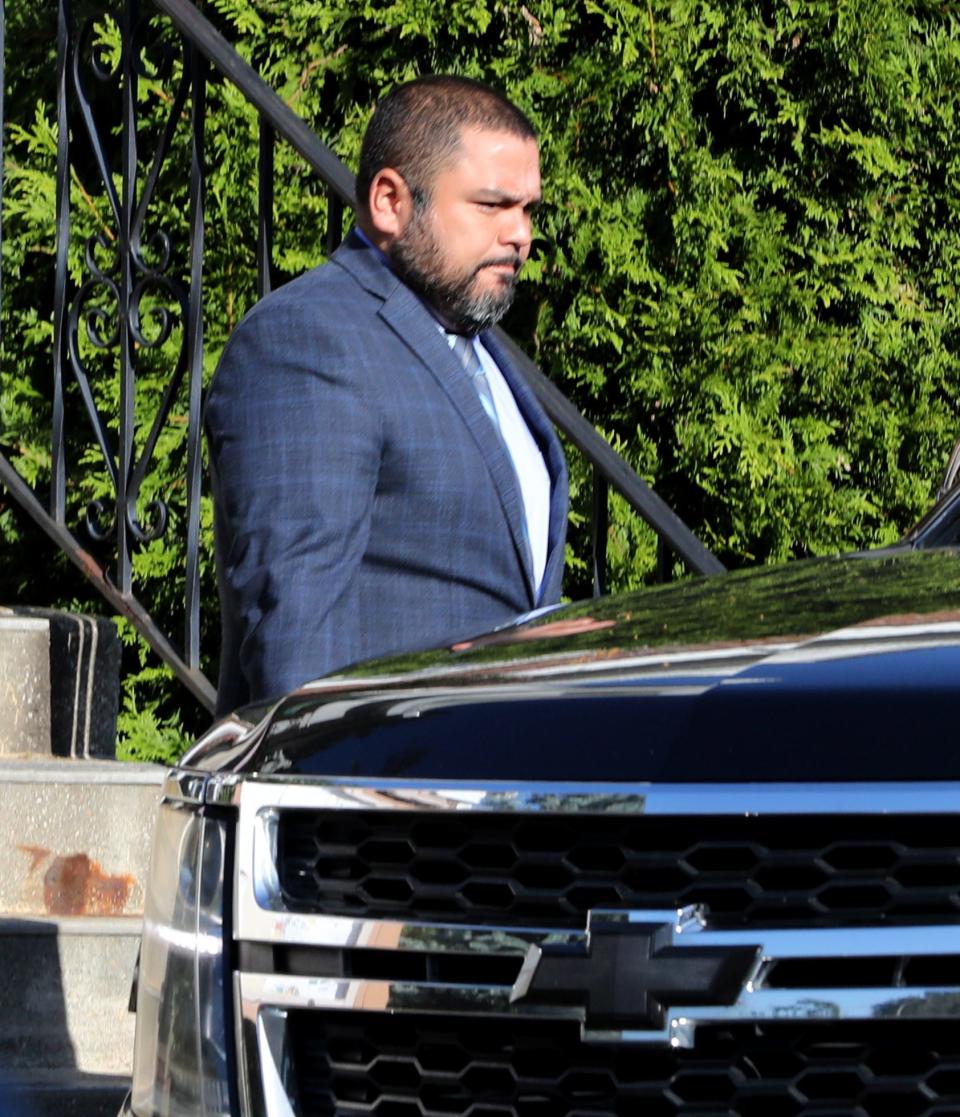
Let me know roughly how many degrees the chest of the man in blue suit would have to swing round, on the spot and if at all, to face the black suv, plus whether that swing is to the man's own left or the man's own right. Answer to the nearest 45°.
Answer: approximately 45° to the man's own right

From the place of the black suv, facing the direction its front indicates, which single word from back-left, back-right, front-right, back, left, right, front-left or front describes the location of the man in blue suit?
back-right

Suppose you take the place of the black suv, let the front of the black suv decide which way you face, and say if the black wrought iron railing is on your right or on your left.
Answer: on your right

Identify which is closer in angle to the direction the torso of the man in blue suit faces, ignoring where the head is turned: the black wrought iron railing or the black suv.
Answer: the black suv

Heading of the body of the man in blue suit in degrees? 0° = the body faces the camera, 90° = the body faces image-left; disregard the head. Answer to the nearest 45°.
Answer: approximately 315°

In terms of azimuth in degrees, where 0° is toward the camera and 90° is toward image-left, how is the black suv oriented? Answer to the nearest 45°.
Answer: approximately 45°

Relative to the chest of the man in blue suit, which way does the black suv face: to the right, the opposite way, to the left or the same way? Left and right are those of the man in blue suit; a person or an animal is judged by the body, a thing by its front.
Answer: to the right
